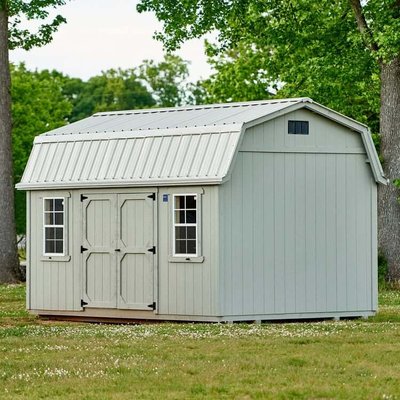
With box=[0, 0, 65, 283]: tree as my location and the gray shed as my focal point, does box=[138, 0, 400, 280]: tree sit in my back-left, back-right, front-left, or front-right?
front-left

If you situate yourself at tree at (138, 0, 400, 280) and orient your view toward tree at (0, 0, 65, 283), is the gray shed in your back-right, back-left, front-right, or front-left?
front-left

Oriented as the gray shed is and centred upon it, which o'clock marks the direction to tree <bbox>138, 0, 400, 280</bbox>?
The tree is roughly at 5 o'clock from the gray shed.

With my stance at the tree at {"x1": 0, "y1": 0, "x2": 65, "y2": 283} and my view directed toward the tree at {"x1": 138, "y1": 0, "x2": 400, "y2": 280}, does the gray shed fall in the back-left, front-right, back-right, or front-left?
front-right

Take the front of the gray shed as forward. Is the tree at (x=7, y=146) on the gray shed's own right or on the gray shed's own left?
on the gray shed's own right
